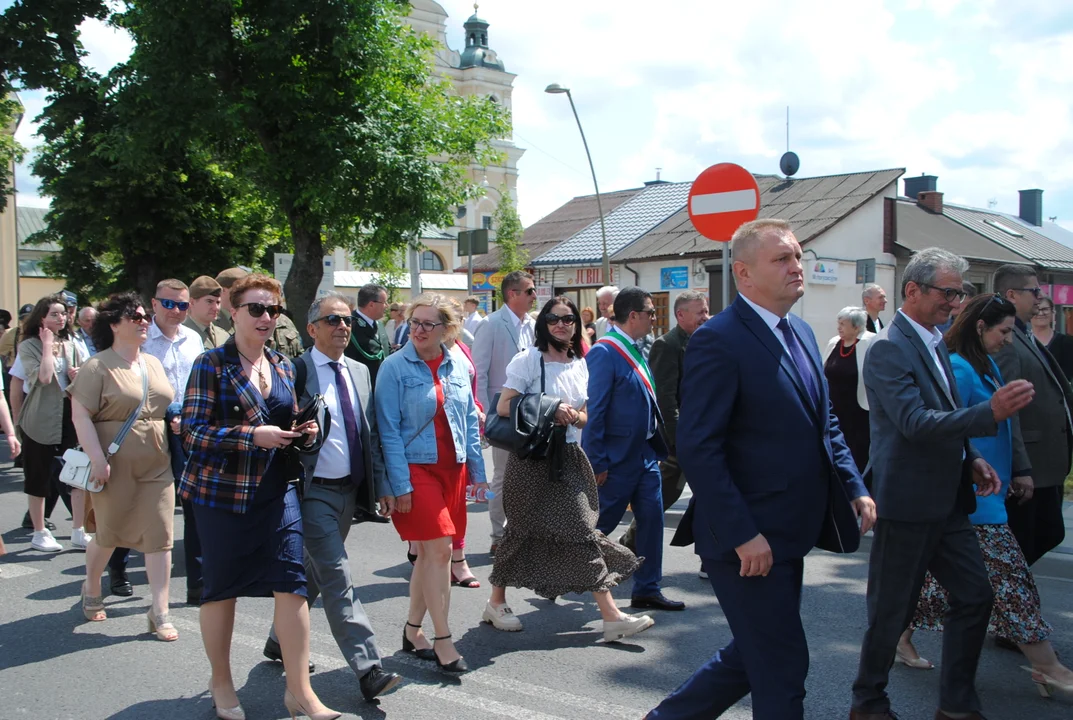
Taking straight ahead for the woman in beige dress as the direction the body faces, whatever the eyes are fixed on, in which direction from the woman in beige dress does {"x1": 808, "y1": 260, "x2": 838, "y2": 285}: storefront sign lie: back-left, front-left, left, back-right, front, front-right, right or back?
left
